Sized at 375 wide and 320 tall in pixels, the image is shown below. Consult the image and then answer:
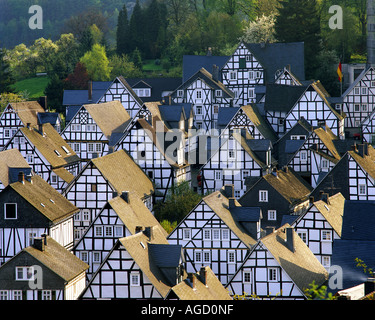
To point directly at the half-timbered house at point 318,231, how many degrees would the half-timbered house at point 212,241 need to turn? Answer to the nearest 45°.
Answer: approximately 90° to its left

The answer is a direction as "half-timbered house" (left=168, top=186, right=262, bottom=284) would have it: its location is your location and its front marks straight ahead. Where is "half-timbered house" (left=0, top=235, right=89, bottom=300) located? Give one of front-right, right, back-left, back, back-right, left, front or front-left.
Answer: front-right

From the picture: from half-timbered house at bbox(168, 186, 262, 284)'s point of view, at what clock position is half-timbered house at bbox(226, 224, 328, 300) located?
half-timbered house at bbox(226, 224, 328, 300) is roughly at 11 o'clock from half-timbered house at bbox(168, 186, 262, 284).

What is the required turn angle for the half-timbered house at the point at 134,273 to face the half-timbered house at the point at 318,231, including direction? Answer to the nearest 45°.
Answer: approximately 135° to its left

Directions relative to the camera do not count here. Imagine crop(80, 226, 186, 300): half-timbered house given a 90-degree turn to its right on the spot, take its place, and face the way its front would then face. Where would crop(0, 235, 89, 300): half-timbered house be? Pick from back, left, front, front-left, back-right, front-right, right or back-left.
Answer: front

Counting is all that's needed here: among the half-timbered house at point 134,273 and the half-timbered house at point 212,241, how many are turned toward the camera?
2

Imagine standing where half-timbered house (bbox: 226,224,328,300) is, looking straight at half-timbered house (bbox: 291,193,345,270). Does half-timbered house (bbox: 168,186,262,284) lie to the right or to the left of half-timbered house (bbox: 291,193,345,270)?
left

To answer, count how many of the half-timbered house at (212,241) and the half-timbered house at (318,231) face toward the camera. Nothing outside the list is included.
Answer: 2

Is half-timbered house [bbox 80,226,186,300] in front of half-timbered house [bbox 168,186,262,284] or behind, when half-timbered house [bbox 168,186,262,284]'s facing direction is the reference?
in front

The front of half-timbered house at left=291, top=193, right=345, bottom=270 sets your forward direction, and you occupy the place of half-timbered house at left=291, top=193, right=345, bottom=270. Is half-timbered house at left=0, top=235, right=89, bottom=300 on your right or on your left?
on your right

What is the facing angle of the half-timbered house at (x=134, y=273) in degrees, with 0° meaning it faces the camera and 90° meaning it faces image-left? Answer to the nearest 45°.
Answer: approximately 0°

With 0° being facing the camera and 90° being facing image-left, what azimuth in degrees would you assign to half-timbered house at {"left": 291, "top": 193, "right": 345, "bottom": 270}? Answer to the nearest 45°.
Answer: approximately 0°
